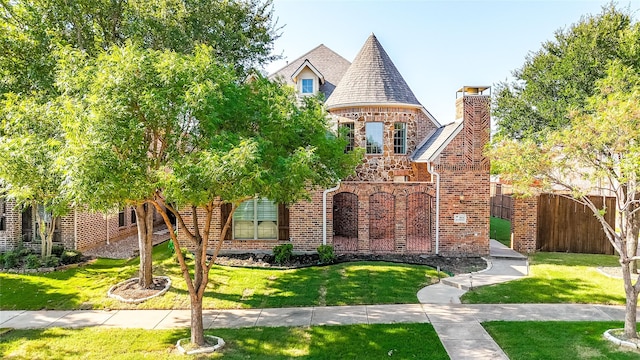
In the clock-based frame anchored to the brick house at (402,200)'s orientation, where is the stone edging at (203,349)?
The stone edging is roughly at 1 o'clock from the brick house.

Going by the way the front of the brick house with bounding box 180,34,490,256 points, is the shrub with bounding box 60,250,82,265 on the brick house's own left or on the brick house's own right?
on the brick house's own right

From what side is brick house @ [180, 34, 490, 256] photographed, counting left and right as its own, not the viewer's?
front

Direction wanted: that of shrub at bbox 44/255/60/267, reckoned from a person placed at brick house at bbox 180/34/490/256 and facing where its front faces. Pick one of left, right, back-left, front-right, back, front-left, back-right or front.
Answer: right

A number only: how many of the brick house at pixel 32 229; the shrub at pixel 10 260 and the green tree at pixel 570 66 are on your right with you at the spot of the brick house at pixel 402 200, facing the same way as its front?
2

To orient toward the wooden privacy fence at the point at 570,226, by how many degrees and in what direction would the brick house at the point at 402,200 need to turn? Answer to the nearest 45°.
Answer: approximately 90° to its left

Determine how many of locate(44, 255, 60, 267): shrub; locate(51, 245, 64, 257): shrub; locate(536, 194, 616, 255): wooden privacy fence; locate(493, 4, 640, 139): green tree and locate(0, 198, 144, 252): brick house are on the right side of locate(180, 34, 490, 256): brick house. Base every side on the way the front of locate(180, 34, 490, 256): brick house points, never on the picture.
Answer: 3

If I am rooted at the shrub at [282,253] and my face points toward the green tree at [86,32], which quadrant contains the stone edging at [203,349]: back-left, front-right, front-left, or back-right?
front-left

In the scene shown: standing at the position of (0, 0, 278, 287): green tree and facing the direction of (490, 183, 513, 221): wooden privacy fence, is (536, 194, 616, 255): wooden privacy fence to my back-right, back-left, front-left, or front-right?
front-right

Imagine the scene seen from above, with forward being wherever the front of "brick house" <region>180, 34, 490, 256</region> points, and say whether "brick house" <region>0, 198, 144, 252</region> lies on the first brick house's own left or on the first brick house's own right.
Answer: on the first brick house's own right

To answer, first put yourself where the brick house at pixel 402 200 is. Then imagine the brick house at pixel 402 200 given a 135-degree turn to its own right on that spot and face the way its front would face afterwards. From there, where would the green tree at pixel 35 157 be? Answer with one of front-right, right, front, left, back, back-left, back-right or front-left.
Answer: left

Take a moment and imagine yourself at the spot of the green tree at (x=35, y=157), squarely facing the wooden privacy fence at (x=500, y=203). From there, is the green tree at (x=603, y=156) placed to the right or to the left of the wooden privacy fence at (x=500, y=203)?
right

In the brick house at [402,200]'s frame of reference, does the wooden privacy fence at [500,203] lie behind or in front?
behind

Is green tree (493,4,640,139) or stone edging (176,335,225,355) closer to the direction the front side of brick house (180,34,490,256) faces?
the stone edging

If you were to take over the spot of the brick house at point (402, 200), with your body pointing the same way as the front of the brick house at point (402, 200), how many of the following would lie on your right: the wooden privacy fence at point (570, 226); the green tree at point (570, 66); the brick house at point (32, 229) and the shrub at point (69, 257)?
2

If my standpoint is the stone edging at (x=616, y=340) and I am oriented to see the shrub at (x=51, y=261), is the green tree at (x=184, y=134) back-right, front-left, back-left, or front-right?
front-left
